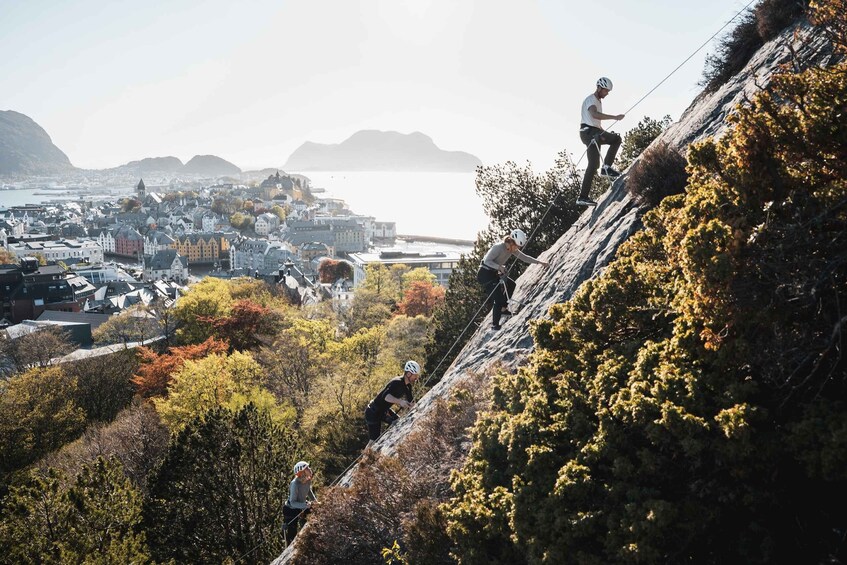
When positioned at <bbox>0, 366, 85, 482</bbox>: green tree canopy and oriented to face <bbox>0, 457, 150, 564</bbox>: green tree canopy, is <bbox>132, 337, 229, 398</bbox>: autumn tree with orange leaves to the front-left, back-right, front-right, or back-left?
back-left

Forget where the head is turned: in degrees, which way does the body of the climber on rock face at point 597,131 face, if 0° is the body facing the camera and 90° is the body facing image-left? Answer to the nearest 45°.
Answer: approximately 270°

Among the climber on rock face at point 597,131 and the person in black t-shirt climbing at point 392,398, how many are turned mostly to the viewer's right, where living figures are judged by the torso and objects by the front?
2

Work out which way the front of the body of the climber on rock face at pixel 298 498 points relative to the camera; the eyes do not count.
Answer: to the viewer's right

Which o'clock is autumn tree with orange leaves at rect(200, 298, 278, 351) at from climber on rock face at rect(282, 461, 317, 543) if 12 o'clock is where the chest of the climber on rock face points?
The autumn tree with orange leaves is roughly at 9 o'clock from the climber on rock face.

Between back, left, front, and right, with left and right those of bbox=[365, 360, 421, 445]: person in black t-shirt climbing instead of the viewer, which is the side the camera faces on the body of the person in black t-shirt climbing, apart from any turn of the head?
right
